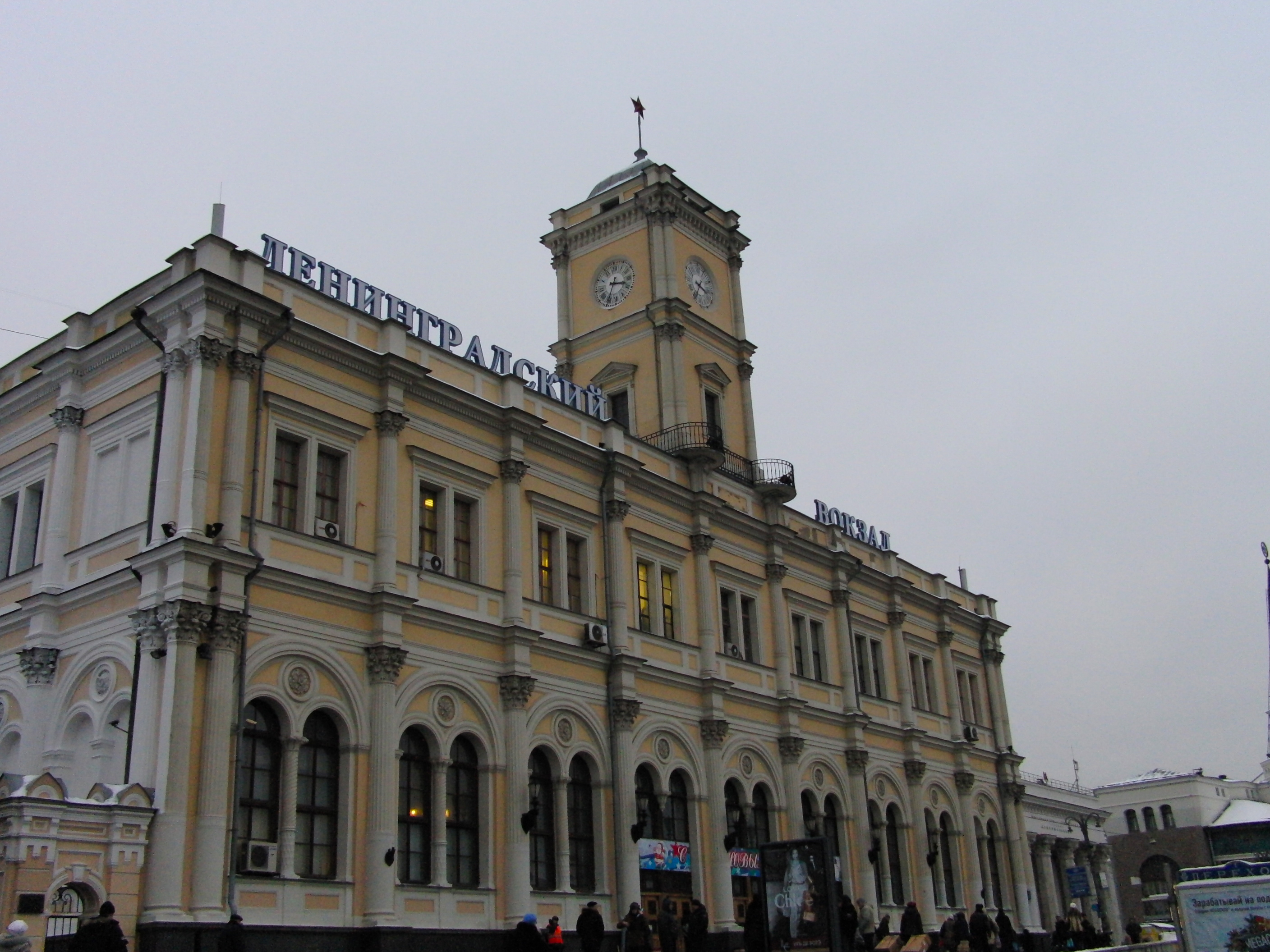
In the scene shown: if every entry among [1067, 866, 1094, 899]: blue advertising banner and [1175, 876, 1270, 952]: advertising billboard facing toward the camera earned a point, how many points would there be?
2

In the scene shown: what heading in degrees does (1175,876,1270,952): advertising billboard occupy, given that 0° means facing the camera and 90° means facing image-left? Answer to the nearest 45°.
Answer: approximately 0°

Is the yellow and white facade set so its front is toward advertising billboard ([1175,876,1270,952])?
yes

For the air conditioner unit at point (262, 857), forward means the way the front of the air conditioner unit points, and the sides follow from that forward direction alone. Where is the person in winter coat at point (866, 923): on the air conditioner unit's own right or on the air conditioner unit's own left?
on the air conditioner unit's own left

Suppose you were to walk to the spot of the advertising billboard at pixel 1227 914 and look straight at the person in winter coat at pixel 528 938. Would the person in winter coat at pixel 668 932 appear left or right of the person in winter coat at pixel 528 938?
right

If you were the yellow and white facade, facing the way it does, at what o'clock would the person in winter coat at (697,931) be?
The person in winter coat is roughly at 10 o'clock from the yellow and white facade.

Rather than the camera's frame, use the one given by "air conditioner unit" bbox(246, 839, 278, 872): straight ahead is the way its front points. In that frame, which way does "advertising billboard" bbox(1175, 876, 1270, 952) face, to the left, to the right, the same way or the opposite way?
to the right
